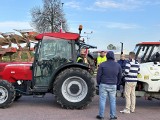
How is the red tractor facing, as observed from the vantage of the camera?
facing to the left of the viewer

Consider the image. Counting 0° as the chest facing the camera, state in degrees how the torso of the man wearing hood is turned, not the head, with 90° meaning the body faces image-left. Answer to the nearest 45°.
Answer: approximately 180°

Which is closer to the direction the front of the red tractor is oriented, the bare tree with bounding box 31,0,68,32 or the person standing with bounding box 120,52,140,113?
the bare tree

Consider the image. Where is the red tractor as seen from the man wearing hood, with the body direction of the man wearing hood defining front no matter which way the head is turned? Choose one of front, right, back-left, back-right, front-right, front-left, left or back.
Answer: front-left

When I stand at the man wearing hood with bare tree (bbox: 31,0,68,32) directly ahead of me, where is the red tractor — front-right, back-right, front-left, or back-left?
front-left

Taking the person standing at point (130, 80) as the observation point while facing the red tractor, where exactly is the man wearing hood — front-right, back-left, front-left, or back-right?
front-left

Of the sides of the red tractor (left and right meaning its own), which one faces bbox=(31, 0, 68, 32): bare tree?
right

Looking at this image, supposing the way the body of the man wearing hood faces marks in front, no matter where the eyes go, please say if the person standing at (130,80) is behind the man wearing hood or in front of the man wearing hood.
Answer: in front

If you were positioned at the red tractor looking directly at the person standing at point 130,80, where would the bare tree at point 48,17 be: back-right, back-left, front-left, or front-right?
back-left

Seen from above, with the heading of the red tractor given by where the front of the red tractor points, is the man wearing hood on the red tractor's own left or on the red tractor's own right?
on the red tractor's own left

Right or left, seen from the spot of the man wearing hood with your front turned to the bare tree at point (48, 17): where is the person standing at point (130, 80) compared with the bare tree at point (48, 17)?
right

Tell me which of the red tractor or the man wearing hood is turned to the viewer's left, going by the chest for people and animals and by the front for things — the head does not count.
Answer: the red tractor

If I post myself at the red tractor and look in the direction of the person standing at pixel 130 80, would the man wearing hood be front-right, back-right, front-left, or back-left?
front-right

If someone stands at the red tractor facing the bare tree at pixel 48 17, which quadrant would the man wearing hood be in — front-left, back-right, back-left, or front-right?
back-right

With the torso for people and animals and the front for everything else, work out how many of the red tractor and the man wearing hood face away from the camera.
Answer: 1
